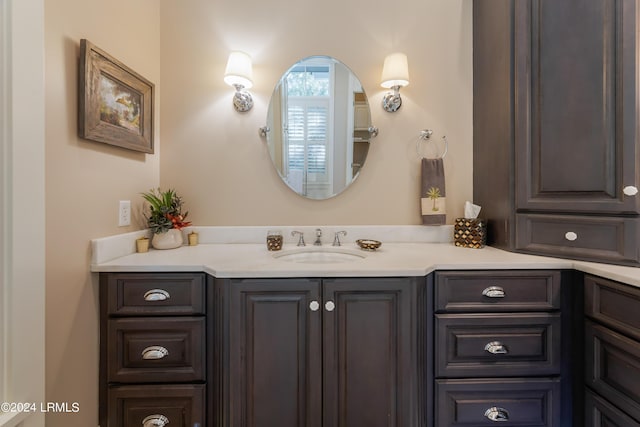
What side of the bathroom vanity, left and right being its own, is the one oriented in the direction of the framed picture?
right

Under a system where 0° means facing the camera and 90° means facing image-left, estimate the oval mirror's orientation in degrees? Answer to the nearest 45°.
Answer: approximately 0°

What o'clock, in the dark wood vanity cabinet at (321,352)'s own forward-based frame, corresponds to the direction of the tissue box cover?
The tissue box cover is roughly at 8 o'clock from the dark wood vanity cabinet.

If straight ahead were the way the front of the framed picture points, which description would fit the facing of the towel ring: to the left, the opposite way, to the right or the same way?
to the right

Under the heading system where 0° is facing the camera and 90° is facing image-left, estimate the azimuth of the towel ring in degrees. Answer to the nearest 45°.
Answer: approximately 0°

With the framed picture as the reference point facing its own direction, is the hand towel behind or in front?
in front

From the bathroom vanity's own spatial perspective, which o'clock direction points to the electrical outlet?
The electrical outlet is roughly at 3 o'clock from the bathroom vanity.

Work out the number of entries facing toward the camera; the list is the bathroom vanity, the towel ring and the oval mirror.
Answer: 3
